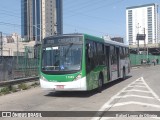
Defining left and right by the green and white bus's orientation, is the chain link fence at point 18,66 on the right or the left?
on its right

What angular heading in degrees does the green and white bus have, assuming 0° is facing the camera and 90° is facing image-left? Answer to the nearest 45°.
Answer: approximately 45°
